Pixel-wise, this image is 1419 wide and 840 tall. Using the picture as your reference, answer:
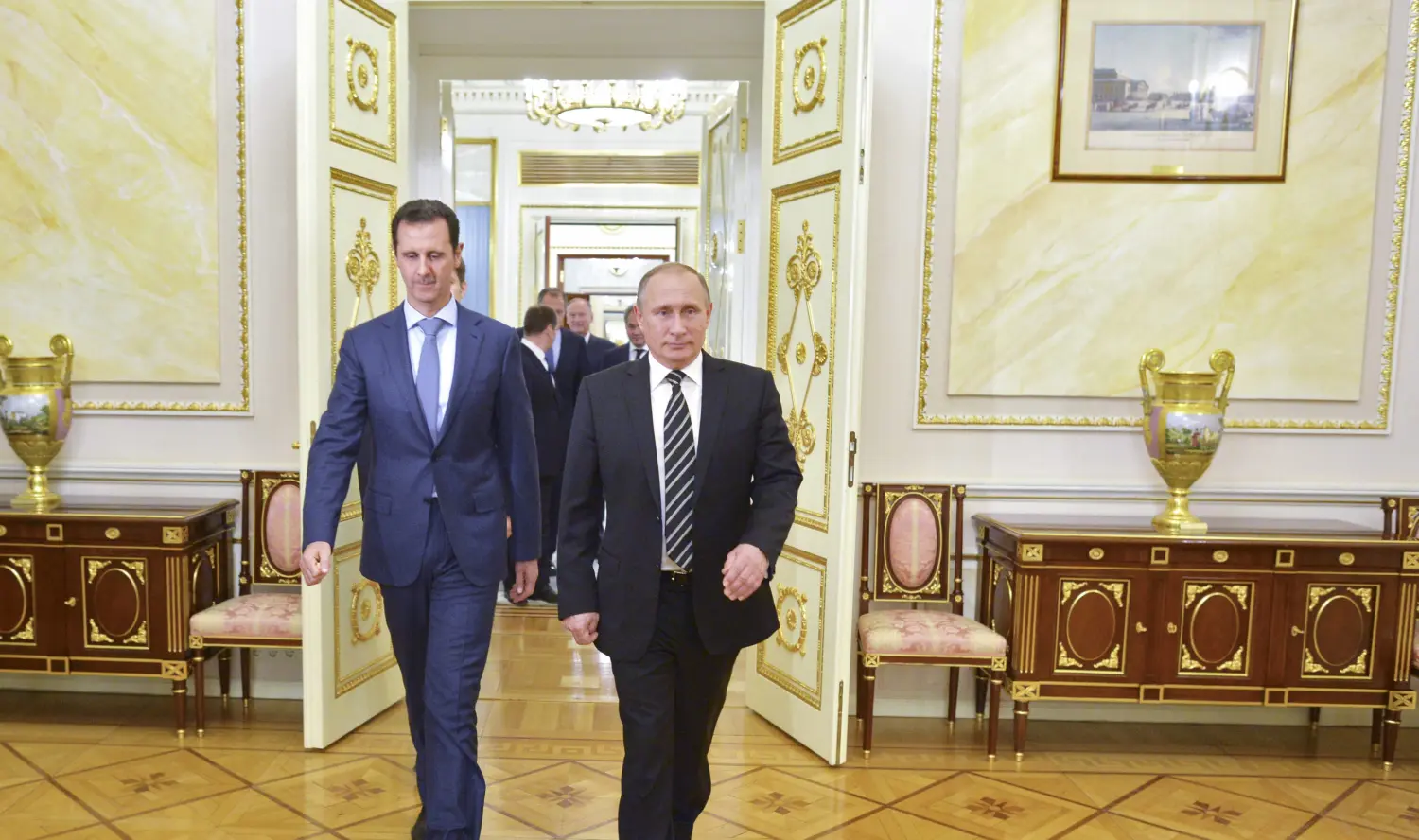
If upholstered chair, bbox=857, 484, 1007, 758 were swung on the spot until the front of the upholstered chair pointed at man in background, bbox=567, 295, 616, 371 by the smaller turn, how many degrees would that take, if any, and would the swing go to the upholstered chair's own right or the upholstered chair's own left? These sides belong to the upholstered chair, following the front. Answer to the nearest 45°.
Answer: approximately 135° to the upholstered chair's own right

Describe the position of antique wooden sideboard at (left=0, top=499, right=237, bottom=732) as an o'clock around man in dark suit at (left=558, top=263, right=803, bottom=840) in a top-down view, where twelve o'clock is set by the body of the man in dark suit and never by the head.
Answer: The antique wooden sideboard is roughly at 4 o'clock from the man in dark suit.

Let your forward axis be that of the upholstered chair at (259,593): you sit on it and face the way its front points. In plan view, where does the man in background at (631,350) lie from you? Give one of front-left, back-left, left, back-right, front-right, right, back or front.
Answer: back-left

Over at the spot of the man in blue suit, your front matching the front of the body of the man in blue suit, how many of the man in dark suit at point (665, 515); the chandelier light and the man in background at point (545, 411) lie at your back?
2

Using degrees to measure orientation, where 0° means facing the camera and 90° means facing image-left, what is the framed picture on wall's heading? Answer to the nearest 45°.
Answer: approximately 0°

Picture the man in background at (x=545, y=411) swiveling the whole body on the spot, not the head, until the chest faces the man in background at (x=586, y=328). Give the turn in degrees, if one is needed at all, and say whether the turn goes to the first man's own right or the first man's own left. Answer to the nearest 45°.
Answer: approximately 90° to the first man's own left

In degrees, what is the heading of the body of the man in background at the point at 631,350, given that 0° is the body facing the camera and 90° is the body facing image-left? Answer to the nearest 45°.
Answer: approximately 0°

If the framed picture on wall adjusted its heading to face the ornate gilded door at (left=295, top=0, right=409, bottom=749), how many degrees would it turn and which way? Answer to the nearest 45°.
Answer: approximately 45° to its right

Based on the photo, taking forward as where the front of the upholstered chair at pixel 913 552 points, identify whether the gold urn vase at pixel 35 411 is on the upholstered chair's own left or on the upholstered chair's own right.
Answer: on the upholstered chair's own right
